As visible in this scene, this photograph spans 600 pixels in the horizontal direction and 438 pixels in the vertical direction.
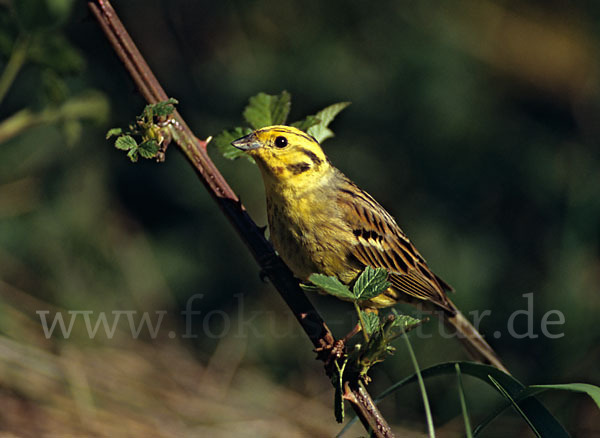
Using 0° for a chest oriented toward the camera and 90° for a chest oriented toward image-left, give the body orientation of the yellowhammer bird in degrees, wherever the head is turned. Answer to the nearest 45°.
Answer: approximately 90°

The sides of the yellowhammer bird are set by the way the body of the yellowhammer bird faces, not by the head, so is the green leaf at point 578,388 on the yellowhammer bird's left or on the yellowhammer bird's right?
on the yellowhammer bird's left

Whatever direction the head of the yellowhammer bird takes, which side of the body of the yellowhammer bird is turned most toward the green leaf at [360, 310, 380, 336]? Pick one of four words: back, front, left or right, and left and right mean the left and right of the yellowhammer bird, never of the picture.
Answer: left

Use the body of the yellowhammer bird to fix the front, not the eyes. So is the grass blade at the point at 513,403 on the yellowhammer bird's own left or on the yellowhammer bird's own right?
on the yellowhammer bird's own left
